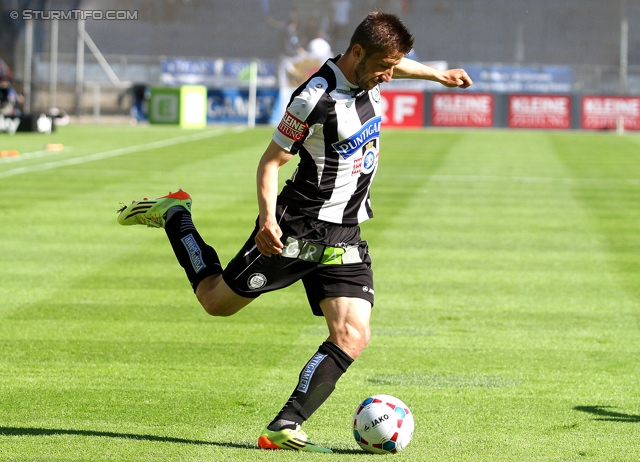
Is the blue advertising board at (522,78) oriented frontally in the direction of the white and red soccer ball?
yes

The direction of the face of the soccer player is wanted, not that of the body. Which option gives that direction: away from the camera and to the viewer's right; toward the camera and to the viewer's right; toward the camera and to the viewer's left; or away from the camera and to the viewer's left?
toward the camera and to the viewer's right

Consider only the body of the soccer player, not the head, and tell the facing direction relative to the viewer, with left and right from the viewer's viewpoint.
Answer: facing the viewer and to the right of the viewer

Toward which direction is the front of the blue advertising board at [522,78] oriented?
toward the camera
